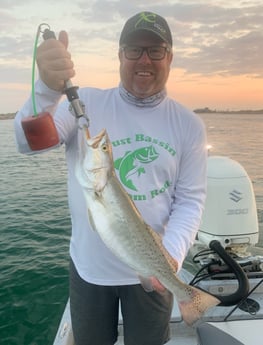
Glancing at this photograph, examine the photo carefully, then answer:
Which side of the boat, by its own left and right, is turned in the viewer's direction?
front

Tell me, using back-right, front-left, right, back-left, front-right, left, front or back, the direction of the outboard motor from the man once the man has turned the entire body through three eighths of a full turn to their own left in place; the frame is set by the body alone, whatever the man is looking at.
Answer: front
